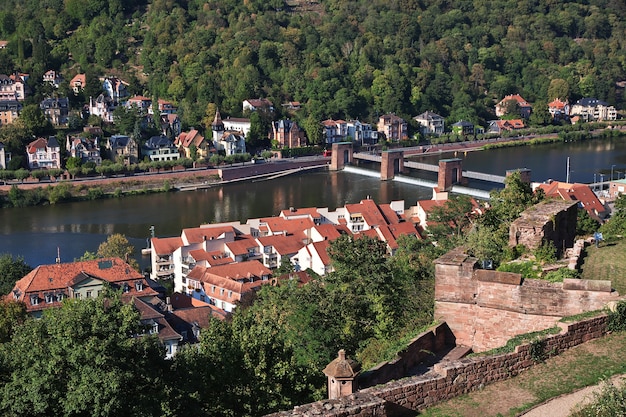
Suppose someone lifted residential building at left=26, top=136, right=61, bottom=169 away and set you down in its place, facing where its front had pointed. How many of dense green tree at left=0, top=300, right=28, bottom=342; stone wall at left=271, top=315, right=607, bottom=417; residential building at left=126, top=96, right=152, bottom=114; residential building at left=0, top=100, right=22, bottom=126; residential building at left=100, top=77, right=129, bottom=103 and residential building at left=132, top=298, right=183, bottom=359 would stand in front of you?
3

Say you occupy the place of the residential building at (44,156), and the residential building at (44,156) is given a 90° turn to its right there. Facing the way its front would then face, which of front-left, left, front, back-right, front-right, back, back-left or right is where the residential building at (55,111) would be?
right

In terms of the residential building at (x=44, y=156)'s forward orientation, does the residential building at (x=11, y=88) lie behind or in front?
behind

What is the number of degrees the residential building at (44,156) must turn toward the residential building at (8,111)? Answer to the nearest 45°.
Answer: approximately 180°

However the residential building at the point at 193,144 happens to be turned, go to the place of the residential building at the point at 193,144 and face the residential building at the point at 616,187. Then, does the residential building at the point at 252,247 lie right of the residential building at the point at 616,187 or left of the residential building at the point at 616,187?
right

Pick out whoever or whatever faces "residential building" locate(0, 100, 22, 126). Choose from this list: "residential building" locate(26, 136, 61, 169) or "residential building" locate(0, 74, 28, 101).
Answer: "residential building" locate(0, 74, 28, 101)

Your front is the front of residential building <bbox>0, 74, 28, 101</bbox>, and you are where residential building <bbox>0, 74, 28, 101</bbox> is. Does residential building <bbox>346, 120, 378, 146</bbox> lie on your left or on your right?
on your left

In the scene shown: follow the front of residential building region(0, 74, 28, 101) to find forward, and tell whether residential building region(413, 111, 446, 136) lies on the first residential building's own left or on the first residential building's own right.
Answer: on the first residential building's own left

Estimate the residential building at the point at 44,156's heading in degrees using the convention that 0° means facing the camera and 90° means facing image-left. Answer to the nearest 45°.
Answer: approximately 0°
